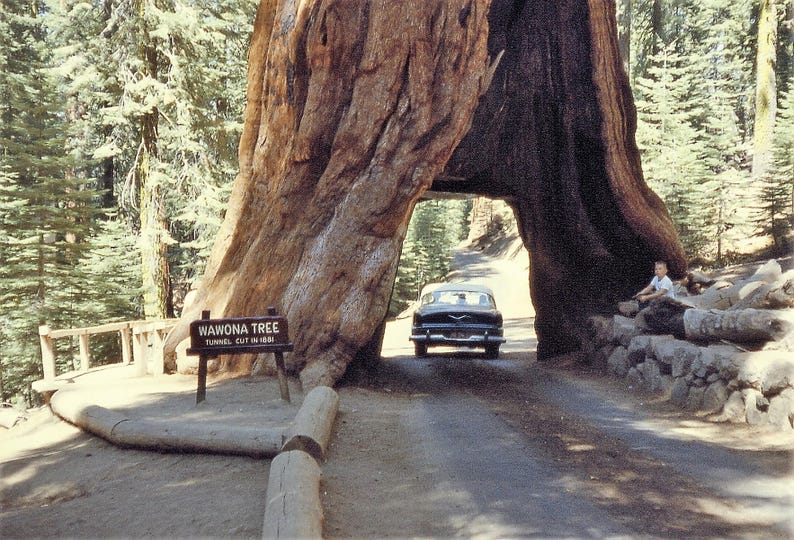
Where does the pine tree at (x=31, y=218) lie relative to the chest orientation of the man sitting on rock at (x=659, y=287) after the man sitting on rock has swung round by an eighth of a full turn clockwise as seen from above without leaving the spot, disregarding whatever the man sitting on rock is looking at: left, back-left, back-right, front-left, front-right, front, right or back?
front

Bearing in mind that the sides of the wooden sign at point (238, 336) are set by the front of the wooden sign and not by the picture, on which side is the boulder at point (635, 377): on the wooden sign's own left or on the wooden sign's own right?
on the wooden sign's own left

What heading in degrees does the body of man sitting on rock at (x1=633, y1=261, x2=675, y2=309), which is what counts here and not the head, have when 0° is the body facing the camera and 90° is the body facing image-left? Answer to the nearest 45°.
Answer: approximately 45°

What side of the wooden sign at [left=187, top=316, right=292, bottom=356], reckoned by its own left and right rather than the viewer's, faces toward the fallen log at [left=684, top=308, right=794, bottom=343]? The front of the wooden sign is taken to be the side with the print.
left

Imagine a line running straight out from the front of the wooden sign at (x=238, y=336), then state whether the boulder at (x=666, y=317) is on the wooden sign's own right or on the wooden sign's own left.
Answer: on the wooden sign's own left

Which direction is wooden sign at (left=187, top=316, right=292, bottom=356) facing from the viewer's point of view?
toward the camera

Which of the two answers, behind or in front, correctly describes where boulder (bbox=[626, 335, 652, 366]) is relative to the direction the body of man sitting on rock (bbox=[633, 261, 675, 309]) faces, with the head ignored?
in front

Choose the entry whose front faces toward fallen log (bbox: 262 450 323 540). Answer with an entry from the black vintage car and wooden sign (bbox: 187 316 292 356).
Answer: the wooden sign

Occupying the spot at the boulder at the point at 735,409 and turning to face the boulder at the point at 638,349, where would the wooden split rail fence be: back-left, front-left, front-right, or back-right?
front-left

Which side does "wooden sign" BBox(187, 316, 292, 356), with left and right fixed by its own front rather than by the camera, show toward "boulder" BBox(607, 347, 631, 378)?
left

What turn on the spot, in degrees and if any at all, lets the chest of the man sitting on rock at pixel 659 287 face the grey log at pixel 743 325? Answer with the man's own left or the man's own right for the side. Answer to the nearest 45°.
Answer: approximately 45° to the man's own left

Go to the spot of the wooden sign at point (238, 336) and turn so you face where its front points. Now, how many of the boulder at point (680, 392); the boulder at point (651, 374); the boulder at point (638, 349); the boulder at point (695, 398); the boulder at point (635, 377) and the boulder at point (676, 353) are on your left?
6
